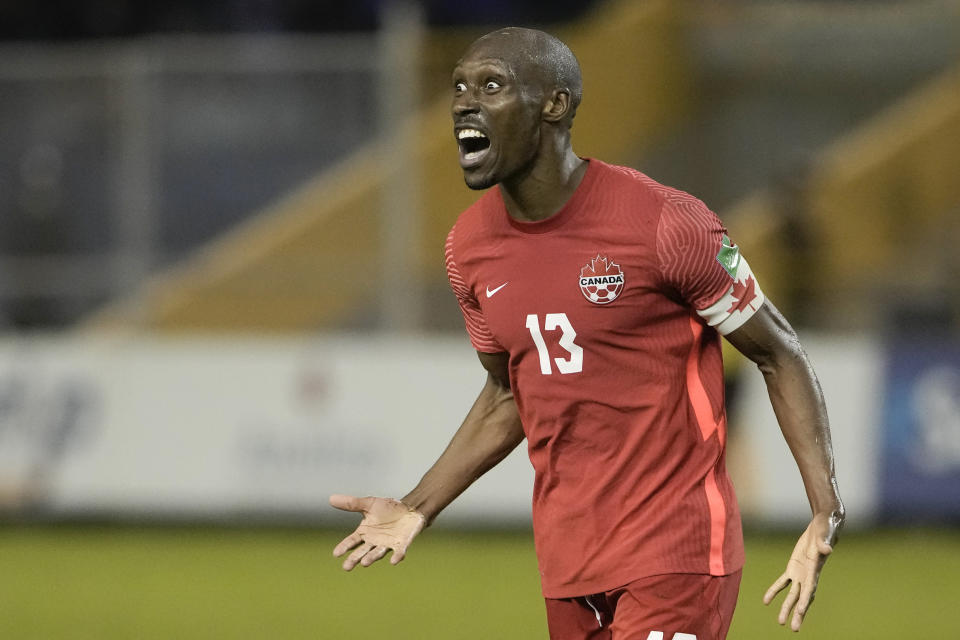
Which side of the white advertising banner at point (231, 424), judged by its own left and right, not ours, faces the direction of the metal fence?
back

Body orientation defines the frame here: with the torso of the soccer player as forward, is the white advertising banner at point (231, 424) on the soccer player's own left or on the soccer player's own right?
on the soccer player's own right

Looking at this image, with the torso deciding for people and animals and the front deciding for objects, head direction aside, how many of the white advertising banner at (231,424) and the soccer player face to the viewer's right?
0

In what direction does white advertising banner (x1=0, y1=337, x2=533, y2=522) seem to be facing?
toward the camera

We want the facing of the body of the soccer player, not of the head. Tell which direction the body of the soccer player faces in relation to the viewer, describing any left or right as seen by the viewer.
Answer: facing the viewer and to the left of the viewer

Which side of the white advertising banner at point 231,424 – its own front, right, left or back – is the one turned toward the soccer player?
front
